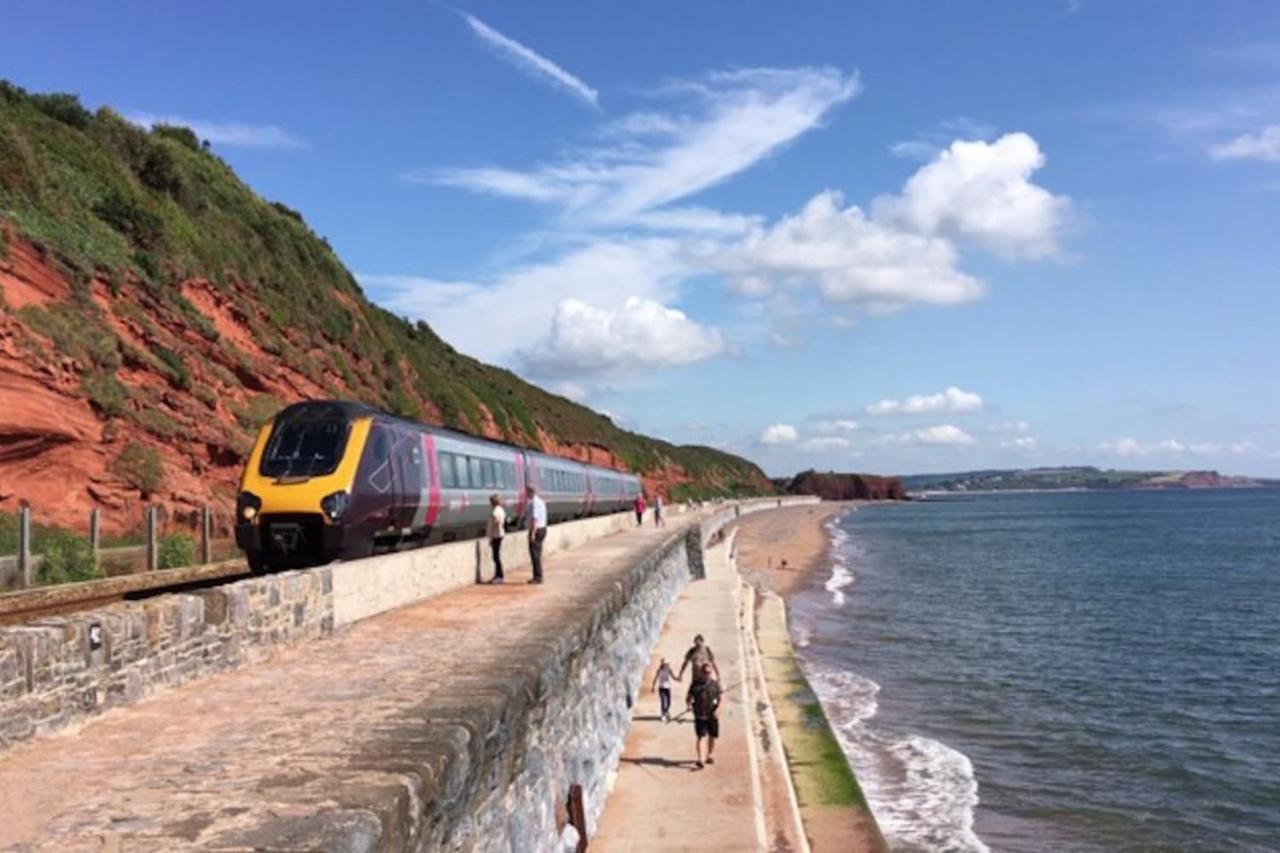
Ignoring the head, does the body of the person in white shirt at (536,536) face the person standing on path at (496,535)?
yes

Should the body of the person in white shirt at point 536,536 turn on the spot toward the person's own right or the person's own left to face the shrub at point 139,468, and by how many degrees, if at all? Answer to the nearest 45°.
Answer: approximately 45° to the person's own right

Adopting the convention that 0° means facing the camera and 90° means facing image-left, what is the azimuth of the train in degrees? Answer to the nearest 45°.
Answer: approximately 45°

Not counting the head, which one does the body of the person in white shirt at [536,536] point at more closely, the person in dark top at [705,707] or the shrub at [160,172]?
the shrub

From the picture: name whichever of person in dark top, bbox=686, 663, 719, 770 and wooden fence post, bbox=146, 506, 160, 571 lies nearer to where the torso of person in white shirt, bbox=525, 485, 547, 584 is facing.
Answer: the wooden fence post

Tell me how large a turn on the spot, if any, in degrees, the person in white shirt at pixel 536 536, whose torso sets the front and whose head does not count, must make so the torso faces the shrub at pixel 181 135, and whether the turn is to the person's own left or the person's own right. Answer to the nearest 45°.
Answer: approximately 45° to the person's own right

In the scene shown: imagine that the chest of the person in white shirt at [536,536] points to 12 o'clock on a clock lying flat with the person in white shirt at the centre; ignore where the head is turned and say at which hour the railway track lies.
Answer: The railway track is roughly at 12 o'clock from the person in white shirt.

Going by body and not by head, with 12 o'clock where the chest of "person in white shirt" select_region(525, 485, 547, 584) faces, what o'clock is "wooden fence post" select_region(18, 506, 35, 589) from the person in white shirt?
The wooden fence post is roughly at 12 o'clock from the person in white shirt.

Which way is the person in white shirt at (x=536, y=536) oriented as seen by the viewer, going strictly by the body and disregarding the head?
to the viewer's left

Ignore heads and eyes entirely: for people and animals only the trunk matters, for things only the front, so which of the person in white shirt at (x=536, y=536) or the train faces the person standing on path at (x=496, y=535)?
the person in white shirt
